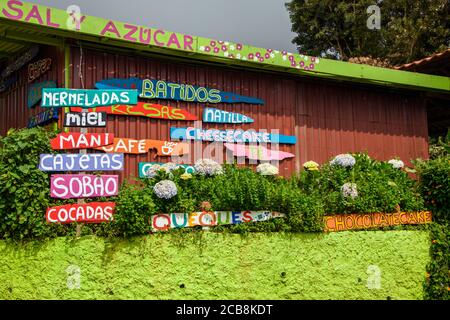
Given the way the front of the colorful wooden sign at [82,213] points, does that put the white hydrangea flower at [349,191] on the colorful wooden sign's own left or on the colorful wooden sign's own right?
on the colorful wooden sign's own left

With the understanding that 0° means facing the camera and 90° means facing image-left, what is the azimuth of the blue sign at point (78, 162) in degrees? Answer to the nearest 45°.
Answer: approximately 0°

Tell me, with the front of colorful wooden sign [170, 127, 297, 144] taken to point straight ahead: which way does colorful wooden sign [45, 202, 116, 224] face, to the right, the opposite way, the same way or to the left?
the same way

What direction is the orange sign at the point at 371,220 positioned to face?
toward the camera

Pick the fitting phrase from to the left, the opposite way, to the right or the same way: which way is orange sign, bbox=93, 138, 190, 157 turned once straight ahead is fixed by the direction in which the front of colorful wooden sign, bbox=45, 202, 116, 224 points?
the same way

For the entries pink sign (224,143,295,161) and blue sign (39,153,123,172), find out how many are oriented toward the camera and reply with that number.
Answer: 2

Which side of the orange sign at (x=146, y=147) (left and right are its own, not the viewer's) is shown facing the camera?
front

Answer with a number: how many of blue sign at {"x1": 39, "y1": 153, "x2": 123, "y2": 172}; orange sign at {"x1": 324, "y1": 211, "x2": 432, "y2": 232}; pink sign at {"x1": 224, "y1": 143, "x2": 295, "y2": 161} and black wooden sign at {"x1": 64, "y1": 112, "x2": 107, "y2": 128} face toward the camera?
4

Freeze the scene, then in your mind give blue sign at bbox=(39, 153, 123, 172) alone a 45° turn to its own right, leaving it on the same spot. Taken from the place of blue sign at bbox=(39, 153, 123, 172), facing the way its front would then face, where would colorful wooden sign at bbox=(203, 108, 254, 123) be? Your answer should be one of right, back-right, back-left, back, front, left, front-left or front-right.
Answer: back

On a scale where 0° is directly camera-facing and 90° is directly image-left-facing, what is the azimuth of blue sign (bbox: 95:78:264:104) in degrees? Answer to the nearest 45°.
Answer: approximately 0°

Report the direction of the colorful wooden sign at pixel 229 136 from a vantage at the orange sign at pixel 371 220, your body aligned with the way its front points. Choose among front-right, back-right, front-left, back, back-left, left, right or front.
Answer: right

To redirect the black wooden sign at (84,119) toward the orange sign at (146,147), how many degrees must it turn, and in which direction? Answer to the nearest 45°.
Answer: approximately 135° to its left

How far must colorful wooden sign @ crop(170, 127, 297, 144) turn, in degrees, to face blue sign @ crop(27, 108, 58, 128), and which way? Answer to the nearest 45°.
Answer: approximately 90° to its right

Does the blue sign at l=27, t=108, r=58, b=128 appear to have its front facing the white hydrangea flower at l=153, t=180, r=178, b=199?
no

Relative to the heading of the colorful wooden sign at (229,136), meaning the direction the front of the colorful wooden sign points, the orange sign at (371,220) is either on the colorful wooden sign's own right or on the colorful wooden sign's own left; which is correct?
on the colorful wooden sign's own left

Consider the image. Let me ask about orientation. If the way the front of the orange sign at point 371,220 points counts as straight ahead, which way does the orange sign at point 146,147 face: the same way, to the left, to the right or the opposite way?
the same way

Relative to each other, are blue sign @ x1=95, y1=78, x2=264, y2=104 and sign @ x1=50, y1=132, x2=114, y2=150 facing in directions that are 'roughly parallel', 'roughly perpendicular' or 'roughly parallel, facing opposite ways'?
roughly parallel
